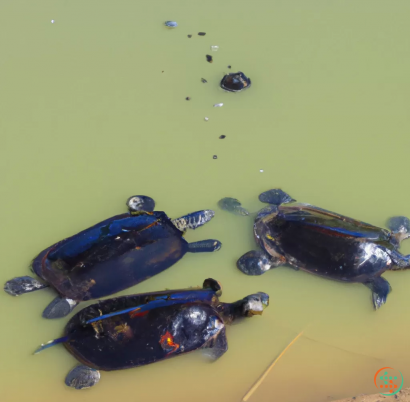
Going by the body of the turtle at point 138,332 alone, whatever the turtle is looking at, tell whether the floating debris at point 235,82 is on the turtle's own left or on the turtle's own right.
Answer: on the turtle's own left

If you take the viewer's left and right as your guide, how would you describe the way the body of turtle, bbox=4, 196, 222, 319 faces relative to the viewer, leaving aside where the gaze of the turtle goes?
facing away from the viewer and to the right of the viewer

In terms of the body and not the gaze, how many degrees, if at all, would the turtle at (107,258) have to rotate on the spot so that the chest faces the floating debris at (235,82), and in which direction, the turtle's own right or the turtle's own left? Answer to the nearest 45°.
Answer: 0° — it already faces it

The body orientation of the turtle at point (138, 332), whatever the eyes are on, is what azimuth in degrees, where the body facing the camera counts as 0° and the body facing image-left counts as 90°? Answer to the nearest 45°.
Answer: approximately 270°
